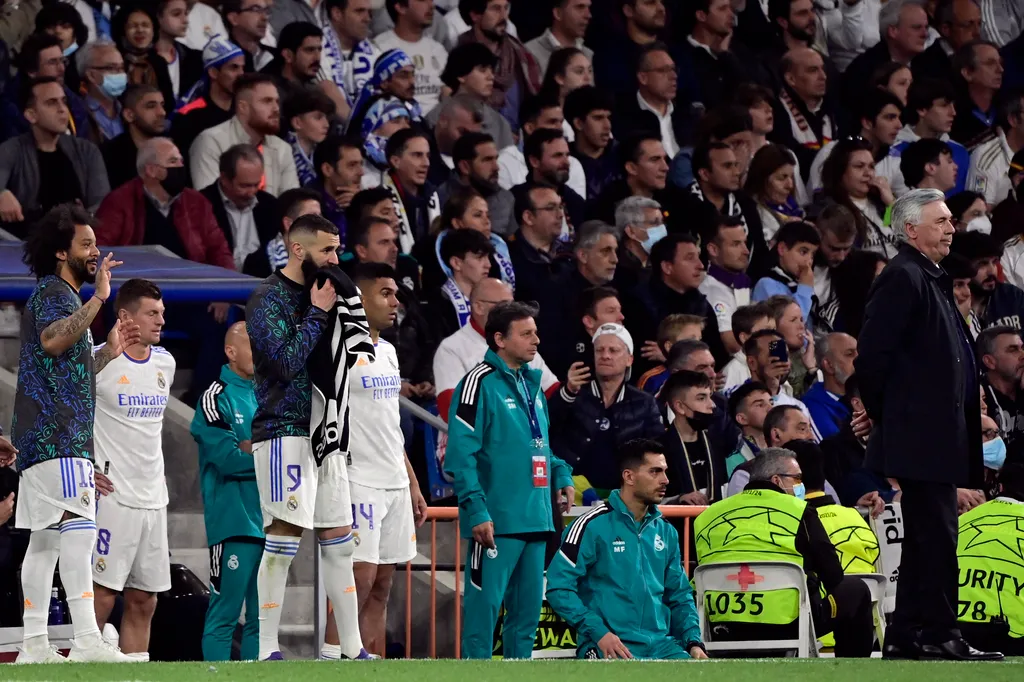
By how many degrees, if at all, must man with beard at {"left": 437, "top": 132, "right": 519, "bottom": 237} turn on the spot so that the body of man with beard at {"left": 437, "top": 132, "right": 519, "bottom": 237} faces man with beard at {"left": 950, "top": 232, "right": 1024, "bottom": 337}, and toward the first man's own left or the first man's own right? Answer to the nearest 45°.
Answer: approximately 45° to the first man's own left

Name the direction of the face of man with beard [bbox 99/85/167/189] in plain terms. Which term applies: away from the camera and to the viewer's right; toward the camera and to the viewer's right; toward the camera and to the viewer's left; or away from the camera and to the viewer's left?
toward the camera and to the viewer's right

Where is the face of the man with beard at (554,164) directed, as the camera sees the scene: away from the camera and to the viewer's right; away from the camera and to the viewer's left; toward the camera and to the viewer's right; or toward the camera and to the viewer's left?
toward the camera and to the viewer's right

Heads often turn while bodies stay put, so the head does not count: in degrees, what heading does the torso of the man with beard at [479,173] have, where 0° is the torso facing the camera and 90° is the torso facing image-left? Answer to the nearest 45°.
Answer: approximately 315°

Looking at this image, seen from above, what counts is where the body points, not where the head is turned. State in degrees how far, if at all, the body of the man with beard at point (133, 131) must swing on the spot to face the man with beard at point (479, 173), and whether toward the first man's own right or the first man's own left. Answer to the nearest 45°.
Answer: approximately 45° to the first man's own left

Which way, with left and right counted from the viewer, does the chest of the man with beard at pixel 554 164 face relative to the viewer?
facing the viewer and to the right of the viewer
